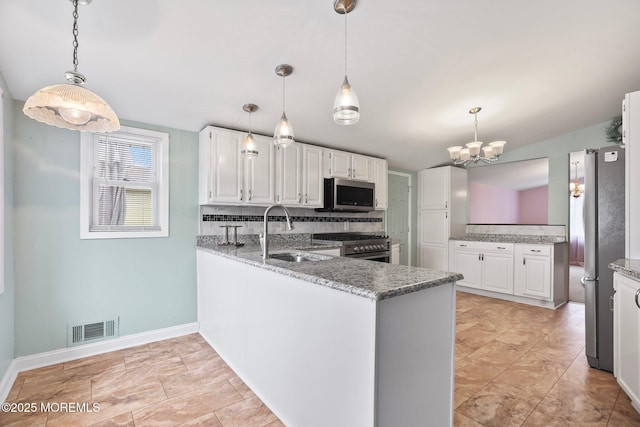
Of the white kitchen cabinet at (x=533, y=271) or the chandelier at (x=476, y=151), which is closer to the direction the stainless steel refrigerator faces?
the chandelier

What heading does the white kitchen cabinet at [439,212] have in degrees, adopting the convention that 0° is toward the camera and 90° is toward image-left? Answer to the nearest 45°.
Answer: approximately 45°

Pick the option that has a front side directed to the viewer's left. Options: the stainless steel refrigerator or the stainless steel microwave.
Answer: the stainless steel refrigerator

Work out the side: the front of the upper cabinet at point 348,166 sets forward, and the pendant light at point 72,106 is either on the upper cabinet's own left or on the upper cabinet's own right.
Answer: on the upper cabinet's own right

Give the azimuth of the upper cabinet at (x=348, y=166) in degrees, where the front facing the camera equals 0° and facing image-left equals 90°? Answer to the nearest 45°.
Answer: approximately 315°

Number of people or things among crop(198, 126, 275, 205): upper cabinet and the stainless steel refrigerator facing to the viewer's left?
1

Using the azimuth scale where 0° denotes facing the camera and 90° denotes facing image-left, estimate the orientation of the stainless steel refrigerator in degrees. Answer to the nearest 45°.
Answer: approximately 90°

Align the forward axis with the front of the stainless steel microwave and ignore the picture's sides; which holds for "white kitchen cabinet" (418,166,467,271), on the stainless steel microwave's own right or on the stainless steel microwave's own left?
on the stainless steel microwave's own left

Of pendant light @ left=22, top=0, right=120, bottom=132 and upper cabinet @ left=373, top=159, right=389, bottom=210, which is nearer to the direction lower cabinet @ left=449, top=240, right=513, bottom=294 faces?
the pendant light

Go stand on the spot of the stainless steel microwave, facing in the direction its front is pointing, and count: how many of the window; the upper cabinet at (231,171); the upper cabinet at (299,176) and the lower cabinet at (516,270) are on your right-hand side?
3

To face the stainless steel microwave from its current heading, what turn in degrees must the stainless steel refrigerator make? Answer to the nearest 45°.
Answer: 0° — it already faces it

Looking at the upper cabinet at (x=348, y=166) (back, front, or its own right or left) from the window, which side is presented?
right

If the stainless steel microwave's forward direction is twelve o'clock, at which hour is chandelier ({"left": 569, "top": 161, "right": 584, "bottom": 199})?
The chandelier is roughly at 10 o'clock from the stainless steel microwave.
